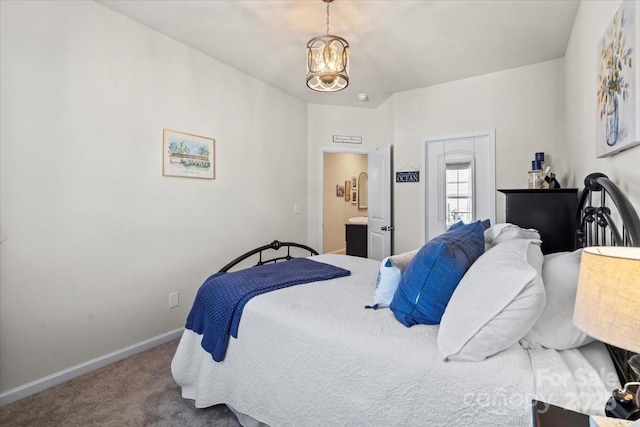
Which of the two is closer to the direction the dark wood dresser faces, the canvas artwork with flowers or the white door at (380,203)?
the white door

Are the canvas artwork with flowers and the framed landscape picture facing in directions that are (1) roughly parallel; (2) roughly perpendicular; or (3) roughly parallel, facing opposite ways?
roughly parallel, facing opposite ways

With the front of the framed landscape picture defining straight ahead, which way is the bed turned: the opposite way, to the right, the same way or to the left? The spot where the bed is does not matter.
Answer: the opposite way

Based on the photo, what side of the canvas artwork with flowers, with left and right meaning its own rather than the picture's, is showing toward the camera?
left

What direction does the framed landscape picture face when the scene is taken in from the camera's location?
facing the viewer and to the right of the viewer

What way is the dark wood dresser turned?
to the viewer's left

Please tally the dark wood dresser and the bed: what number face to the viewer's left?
2

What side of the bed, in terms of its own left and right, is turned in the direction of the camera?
left

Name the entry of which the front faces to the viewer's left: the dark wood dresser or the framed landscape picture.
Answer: the dark wood dresser

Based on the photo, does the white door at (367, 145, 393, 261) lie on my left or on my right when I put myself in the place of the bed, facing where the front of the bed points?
on my right
